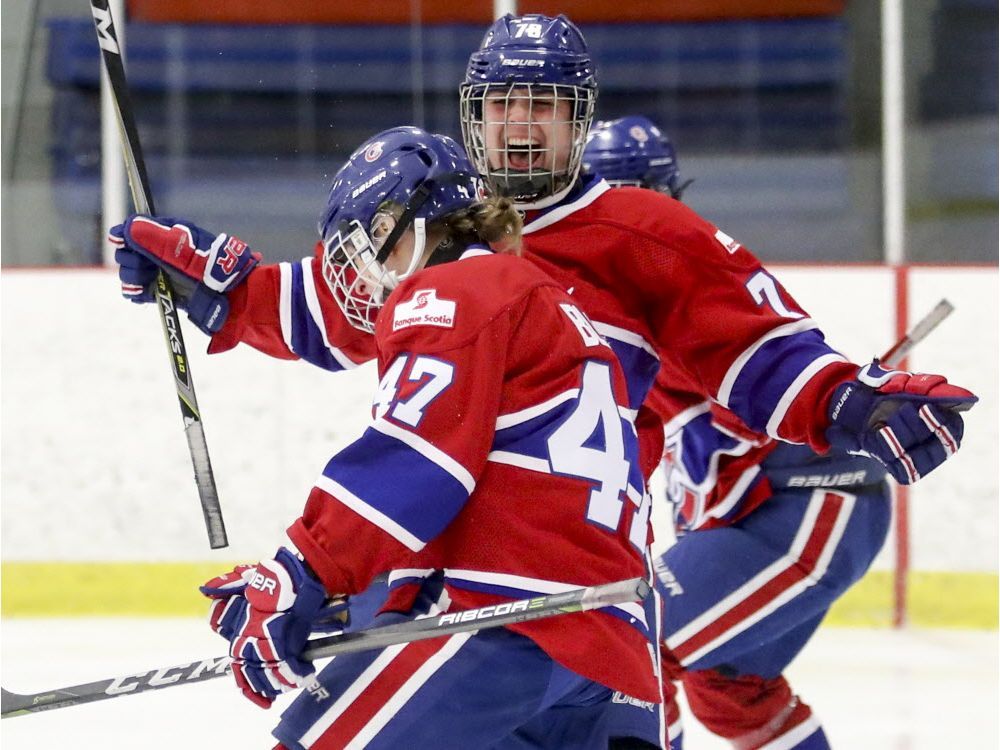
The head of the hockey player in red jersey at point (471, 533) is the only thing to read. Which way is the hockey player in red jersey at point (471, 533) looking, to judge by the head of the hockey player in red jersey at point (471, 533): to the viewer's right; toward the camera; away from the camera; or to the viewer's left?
to the viewer's left

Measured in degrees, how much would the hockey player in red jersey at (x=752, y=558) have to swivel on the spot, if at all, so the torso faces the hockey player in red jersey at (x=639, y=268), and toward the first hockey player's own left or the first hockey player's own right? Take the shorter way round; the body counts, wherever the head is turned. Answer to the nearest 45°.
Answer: approximately 45° to the first hockey player's own left

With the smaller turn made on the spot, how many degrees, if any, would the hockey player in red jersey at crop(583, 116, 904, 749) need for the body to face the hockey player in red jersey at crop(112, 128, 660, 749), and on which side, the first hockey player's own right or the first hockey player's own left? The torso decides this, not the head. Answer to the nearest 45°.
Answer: approximately 45° to the first hockey player's own left
